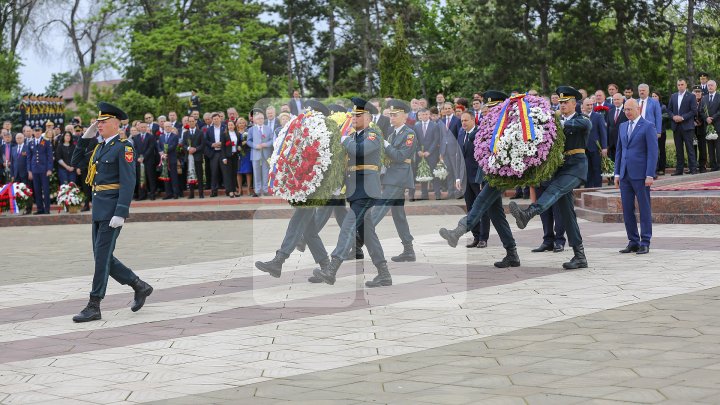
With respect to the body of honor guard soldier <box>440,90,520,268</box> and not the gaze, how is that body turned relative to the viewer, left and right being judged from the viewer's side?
facing to the left of the viewer

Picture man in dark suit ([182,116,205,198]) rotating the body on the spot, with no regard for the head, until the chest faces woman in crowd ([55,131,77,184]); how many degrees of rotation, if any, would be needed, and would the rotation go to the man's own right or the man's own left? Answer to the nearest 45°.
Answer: approximately 90° to the man's own right

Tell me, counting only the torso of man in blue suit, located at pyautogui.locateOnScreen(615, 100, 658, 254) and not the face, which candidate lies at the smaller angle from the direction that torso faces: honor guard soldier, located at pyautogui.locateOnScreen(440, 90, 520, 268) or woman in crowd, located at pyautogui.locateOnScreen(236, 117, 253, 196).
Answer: the honor guard soldier

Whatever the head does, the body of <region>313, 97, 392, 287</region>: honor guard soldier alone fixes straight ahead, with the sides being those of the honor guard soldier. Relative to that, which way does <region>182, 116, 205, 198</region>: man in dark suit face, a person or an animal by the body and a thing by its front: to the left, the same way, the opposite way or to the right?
to the left

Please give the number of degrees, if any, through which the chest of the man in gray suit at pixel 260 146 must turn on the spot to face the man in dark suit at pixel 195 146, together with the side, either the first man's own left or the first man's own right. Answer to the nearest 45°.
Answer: approximately 135° to the first man's own right

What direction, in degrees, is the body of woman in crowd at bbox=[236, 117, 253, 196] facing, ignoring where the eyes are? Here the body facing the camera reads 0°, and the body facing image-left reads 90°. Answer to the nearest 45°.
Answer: approximately 0°

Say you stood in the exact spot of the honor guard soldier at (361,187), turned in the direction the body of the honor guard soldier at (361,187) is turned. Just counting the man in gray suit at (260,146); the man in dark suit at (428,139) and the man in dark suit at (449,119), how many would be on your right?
3

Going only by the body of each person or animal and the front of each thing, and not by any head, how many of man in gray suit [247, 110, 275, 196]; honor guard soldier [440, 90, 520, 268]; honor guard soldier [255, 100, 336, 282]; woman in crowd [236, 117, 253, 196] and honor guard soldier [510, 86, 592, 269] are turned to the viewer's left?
3

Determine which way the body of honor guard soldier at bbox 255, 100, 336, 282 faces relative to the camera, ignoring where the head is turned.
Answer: to the viewer's left

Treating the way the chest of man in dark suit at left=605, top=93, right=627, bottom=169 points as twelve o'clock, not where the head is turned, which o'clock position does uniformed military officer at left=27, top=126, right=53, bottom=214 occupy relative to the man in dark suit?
The uniformed military officer is roughly at 3 o'clock from the man in dark suit.

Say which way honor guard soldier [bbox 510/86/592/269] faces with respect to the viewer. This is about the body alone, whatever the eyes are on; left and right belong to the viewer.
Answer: facing to the left of the viewer

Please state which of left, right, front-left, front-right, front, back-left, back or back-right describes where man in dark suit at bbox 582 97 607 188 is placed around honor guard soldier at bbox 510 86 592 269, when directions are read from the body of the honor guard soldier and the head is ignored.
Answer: right

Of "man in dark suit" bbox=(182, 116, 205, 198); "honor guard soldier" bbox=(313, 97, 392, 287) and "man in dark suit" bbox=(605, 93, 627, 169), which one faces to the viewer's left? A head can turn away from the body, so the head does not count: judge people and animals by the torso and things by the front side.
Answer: the honor guard soldier

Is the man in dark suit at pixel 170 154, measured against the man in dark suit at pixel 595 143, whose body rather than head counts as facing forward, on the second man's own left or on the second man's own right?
on the second man's own right

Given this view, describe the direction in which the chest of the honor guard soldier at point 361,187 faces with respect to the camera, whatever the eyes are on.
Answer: to the viewer's left

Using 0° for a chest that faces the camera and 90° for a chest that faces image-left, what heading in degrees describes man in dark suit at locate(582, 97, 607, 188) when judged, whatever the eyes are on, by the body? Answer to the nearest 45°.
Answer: approximately 45°
